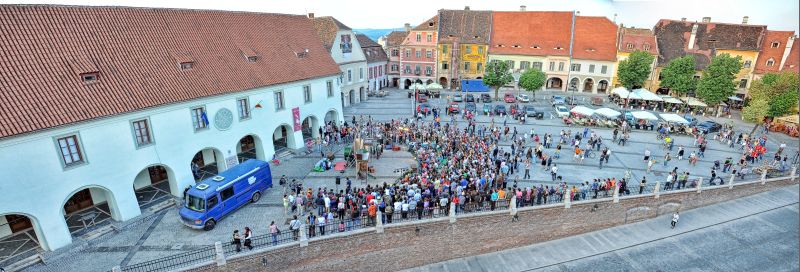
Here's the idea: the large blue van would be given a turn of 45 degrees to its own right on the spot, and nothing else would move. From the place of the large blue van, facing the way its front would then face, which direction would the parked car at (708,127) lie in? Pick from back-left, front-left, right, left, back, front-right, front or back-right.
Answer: back

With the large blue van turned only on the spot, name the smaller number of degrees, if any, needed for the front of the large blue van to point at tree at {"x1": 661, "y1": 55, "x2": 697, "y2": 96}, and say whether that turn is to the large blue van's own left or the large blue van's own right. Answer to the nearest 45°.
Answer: approximately 135° to the large blue van's own left

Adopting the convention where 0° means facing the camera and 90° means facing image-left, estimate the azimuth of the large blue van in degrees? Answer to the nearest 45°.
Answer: approximately 45°

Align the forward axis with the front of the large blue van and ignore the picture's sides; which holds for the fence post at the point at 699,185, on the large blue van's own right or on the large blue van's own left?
on the large blue van's own left

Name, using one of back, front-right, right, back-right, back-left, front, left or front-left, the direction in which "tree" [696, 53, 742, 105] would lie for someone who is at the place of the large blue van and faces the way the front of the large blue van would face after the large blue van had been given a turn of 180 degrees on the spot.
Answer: front-right

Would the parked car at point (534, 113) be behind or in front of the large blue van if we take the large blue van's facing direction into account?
behind

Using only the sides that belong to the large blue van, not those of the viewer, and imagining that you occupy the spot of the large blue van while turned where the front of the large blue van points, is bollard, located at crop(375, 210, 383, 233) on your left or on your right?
on your left
